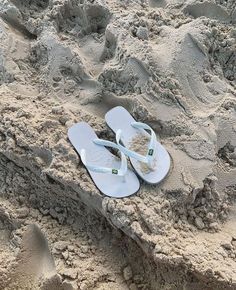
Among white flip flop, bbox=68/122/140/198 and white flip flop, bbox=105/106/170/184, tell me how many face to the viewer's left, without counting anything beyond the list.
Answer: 0
